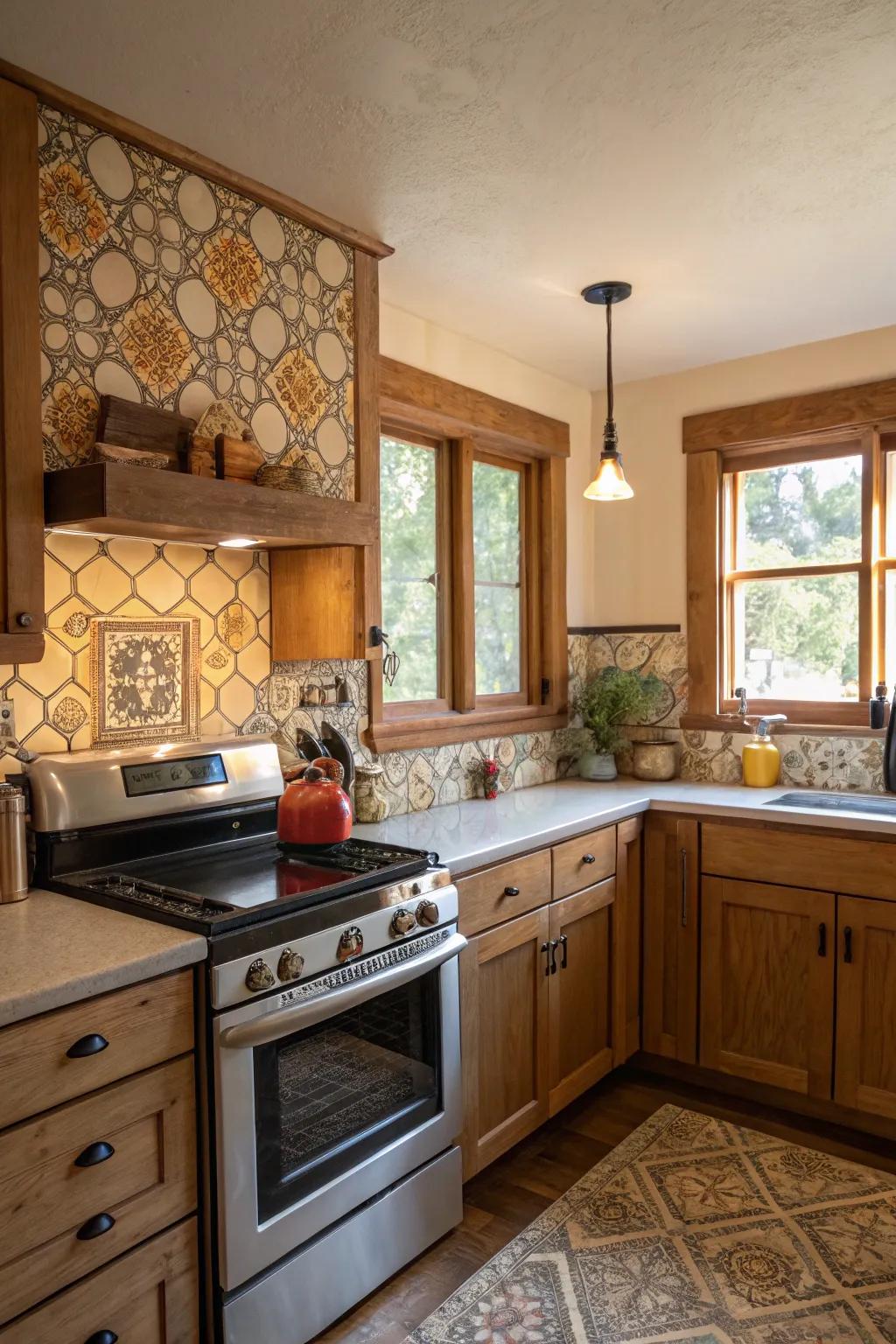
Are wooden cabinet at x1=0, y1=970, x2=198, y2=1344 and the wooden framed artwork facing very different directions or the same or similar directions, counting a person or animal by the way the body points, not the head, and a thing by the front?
same or similar directions

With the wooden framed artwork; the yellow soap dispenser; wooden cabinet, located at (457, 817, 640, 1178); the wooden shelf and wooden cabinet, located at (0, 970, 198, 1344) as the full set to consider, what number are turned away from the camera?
0

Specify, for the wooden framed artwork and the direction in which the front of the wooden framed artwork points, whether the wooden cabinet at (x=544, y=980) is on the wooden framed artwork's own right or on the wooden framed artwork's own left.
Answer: on the wooden framed artwork's own left

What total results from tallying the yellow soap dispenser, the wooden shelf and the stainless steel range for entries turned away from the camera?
0

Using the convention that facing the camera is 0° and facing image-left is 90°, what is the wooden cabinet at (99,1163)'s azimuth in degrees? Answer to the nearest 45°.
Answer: approximately 315°

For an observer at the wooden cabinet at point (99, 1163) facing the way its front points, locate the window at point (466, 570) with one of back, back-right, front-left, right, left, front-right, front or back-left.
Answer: left

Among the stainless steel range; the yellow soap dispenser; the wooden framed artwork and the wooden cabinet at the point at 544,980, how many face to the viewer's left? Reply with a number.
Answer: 0

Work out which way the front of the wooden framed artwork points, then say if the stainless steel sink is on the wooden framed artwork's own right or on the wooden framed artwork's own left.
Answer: on the wooden framed artwork's own left

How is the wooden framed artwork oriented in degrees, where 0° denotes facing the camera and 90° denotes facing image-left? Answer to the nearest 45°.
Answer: approximately 315°

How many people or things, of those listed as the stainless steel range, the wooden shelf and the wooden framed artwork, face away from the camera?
0
